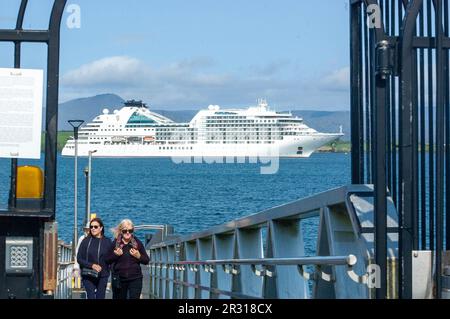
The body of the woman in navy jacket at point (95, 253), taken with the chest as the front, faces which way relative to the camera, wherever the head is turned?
toward the camera

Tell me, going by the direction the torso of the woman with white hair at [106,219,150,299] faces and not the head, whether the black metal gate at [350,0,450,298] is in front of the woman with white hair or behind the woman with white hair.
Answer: in front

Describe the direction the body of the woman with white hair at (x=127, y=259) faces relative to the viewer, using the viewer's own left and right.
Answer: facing the viewer

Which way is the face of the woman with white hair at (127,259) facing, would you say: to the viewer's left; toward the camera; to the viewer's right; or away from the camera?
toward the camera

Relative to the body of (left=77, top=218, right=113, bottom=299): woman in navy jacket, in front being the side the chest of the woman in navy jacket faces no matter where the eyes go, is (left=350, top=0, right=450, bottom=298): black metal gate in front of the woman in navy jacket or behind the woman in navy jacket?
in front

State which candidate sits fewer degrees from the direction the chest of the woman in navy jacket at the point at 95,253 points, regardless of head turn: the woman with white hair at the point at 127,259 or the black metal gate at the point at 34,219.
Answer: the black metal gate

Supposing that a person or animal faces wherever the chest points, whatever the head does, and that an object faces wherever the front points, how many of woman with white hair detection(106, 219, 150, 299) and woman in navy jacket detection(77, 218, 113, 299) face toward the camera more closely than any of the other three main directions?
2

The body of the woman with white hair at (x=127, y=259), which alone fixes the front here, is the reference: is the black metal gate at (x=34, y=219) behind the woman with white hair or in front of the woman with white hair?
in front

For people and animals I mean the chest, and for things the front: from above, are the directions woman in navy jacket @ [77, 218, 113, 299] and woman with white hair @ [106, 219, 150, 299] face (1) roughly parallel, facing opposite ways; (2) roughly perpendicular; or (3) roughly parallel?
roughly parallel
